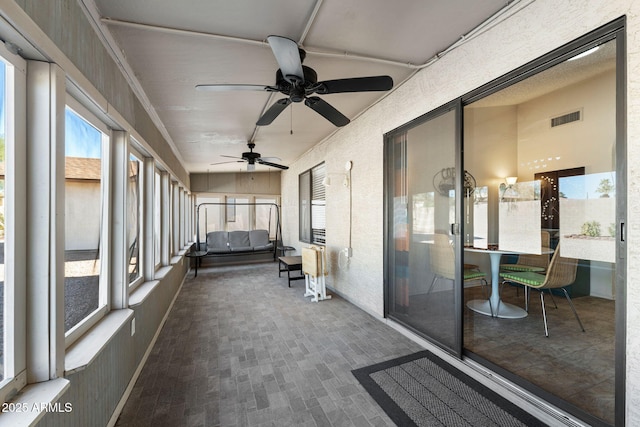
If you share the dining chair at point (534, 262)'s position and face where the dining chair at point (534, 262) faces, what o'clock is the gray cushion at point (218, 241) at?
The gray cushion is roughly at 2 o'clock from the dining chair.

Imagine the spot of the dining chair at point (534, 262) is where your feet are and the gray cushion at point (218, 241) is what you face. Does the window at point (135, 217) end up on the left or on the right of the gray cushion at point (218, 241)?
left

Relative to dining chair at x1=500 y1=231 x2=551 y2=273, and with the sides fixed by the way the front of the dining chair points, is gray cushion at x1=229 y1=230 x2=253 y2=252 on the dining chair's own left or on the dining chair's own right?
on the dining chair's own right

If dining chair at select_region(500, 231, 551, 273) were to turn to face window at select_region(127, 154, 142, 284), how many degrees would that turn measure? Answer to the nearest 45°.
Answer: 0° — it already faces it

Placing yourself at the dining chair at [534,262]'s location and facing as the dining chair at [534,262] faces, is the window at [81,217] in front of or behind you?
in front

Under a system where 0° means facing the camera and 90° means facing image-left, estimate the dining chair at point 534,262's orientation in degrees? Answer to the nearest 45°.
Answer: approximately 45°

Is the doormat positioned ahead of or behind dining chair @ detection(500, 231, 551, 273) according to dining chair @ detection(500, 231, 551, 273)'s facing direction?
ahead

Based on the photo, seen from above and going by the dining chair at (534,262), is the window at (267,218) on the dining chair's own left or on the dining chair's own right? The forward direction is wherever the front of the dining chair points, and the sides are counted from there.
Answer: on the dining chair's own right
